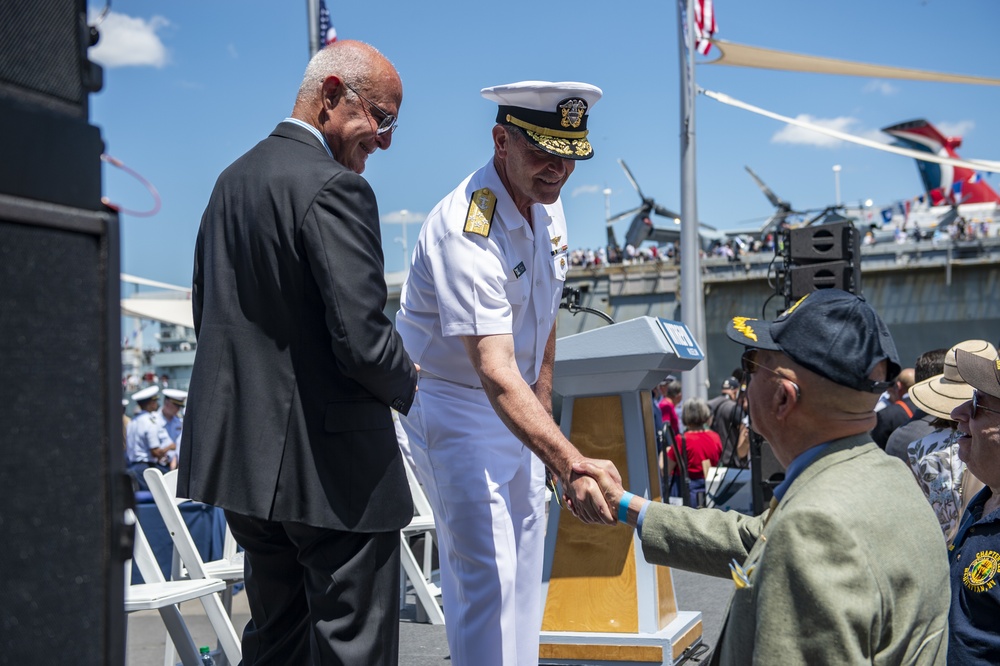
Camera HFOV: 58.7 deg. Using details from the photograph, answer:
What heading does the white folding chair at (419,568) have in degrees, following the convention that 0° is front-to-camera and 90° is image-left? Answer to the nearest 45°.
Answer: approximately 270°

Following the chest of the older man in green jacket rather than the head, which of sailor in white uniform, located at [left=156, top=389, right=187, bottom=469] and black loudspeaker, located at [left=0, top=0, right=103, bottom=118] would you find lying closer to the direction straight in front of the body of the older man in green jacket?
the sailor in white uniform

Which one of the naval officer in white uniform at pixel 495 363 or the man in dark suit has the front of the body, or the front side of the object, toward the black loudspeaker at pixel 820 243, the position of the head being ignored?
the man in dark suit

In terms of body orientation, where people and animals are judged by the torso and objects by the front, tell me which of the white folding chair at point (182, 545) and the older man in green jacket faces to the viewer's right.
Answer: the white folding chair

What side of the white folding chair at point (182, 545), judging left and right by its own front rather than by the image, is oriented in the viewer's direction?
right

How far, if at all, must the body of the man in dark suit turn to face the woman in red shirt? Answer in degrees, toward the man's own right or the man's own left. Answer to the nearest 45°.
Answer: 0° — they already face them

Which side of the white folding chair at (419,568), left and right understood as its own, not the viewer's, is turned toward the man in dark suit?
right

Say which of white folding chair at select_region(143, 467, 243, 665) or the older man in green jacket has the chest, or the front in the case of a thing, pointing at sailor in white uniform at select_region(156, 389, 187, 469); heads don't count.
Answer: the older man in green jacket

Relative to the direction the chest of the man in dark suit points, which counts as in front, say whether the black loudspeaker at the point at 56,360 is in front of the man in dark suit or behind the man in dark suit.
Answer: behind
